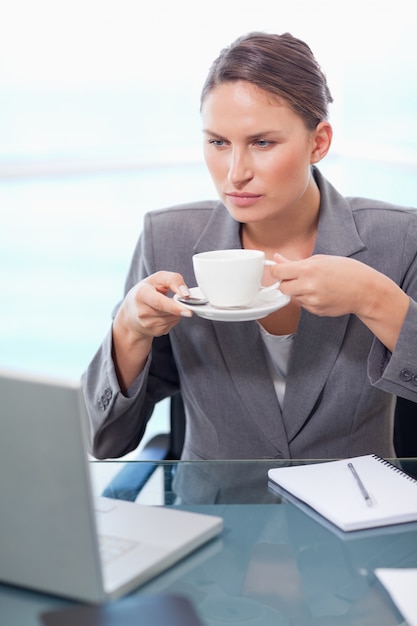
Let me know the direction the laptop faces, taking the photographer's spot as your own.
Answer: facing away from the viewer and to the right of the viewer

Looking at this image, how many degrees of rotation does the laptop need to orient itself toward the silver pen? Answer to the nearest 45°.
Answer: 0° — it already faces it
